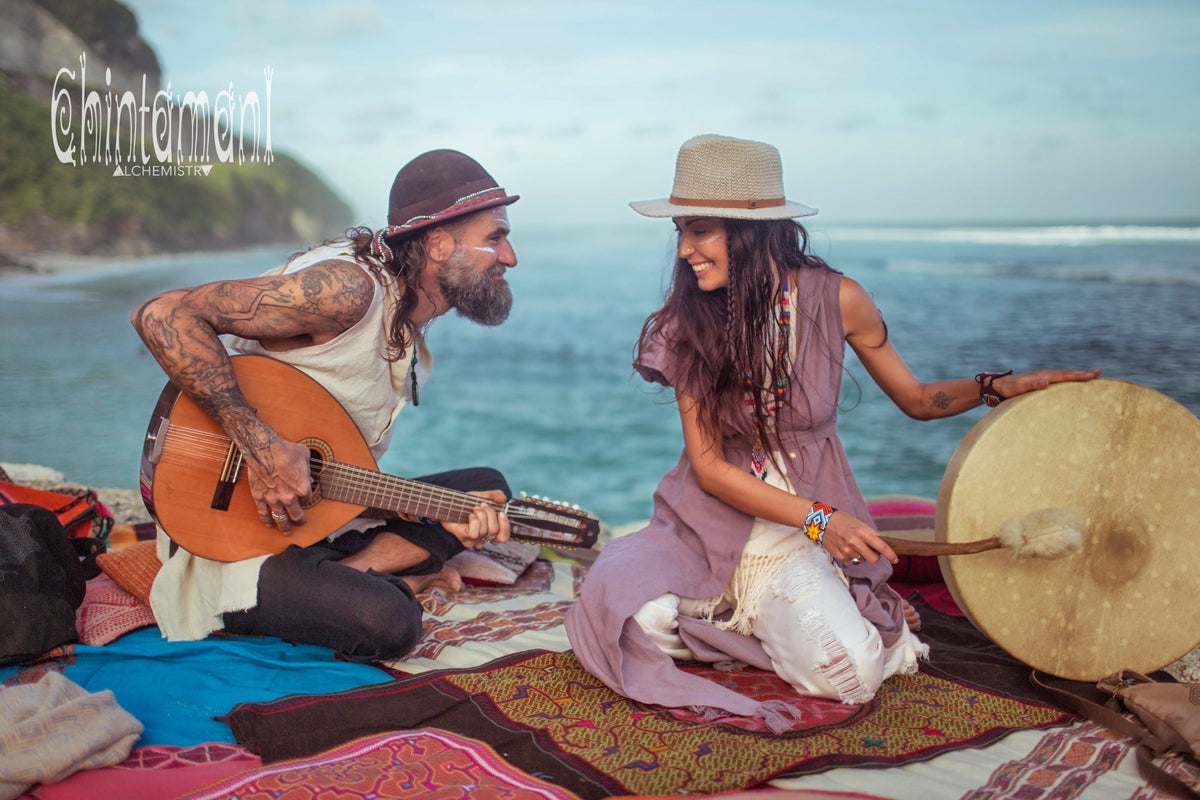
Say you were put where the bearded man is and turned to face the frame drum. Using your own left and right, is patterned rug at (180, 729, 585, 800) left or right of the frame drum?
right

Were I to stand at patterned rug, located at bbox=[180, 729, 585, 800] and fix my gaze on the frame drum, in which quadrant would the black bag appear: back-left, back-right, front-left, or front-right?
back-left

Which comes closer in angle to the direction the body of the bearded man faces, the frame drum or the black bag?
the frame drum

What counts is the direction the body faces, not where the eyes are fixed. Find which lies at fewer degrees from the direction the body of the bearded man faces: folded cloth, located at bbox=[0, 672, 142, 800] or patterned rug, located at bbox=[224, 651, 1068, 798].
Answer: the patterned rug

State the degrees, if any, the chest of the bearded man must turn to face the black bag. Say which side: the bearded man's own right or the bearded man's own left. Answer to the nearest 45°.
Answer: approximately 180°

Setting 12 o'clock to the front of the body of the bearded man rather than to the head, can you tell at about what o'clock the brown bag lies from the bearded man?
The brown bag is roughly at 1 o'clock from the bearded man.

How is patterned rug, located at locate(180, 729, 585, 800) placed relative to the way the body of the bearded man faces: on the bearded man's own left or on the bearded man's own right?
on the bearded man's own right

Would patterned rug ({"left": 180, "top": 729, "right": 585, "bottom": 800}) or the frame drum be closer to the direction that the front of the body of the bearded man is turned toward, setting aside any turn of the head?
the frame drum

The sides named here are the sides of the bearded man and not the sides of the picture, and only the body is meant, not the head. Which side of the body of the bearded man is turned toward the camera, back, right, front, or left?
right

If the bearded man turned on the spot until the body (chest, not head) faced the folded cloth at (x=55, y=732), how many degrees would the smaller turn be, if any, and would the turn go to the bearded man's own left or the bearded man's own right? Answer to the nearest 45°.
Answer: approximately 135° to the bearded man's own right

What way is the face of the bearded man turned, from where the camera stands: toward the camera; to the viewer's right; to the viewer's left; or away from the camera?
to the viewer's right
